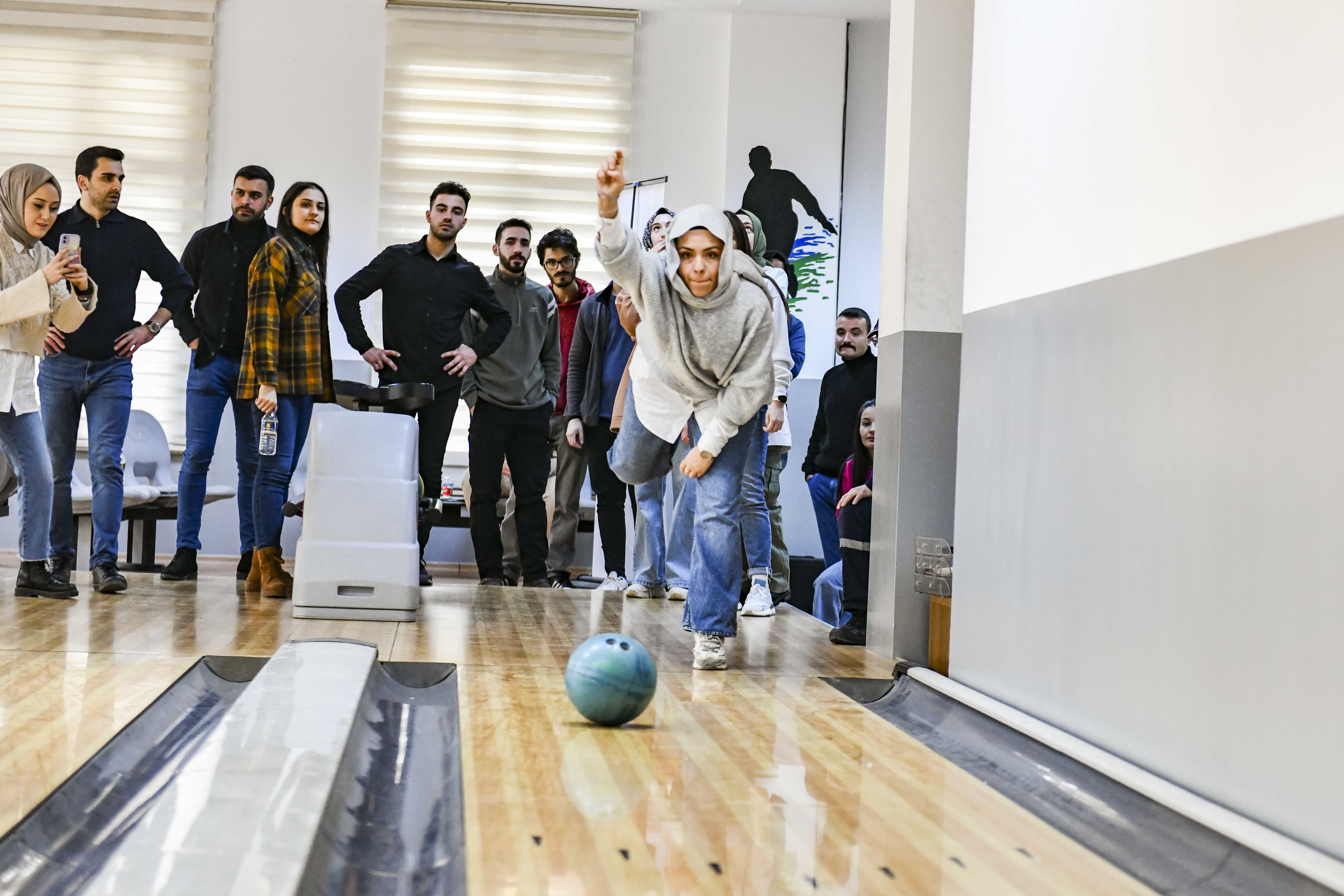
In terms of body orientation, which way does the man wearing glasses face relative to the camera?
toward the camera

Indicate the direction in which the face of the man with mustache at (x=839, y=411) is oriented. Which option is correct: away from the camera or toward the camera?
toward the camera

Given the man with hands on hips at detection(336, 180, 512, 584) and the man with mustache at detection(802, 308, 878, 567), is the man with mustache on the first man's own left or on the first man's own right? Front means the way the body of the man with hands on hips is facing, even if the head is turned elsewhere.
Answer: on the first man's own left

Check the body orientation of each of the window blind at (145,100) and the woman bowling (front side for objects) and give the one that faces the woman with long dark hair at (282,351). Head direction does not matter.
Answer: the window blind

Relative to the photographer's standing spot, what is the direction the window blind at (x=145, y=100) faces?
facing the viewer

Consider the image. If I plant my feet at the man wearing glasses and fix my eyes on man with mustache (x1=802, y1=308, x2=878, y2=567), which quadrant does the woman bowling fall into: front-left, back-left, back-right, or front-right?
front-right

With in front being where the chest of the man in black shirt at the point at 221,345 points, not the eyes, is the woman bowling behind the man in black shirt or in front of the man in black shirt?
in front

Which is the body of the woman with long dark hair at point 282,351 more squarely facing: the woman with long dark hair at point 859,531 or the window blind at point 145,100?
the woman with long dark hair

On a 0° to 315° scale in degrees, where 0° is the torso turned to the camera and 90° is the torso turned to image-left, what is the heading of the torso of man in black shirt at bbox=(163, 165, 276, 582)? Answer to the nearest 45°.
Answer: approximately 0°

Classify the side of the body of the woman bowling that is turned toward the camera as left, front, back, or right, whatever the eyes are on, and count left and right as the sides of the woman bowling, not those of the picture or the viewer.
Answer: front

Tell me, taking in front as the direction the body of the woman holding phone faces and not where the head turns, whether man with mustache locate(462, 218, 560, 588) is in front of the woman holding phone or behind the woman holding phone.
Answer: in front
